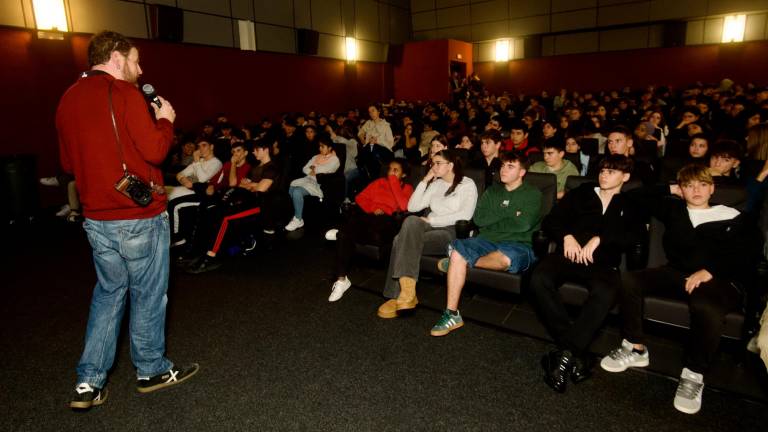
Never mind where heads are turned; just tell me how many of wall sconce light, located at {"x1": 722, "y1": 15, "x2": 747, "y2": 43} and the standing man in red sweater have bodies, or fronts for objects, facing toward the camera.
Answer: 1

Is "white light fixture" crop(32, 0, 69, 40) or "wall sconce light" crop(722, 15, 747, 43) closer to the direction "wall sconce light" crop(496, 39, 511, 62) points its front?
the white light fixture

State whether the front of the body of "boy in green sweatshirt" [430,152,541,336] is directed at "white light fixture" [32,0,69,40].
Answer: no

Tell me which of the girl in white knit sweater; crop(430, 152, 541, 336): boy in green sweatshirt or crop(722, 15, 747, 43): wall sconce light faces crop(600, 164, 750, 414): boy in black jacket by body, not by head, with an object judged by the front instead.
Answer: the wall sconce light

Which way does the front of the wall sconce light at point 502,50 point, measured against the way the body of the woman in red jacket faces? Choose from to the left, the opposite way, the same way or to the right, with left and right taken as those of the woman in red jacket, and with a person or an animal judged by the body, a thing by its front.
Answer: the same way

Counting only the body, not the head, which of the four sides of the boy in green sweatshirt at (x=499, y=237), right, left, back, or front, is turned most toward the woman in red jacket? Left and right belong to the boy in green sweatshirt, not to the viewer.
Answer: right

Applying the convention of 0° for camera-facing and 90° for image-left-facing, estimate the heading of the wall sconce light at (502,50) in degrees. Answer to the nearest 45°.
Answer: approximately 45°

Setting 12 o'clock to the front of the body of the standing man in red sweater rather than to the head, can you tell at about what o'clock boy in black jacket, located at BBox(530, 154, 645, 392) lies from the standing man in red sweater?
The boy in black jacket is roughly at 2 o'clock from the standing man in red sweater.

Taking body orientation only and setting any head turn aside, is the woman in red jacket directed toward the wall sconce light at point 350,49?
no

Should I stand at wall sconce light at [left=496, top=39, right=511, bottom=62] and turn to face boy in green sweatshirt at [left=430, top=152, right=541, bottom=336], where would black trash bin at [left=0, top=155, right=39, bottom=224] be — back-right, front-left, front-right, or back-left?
front-right

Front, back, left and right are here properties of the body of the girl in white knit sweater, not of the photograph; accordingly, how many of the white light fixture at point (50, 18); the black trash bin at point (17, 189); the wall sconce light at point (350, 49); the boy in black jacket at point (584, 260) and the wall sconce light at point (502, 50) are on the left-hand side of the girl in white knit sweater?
1

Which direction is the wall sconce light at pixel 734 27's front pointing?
toward the camera

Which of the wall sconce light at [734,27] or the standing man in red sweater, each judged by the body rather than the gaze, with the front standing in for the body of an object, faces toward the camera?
the wall sconce light

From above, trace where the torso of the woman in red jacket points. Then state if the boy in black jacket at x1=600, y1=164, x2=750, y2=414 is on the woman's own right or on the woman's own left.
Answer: on the woman's own left

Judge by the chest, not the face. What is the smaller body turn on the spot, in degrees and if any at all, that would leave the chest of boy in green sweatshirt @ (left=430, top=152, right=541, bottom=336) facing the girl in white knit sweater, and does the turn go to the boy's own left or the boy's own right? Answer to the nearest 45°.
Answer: approximately 45° to the boy's own right

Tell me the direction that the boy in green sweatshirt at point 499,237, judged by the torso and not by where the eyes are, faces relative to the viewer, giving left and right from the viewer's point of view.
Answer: facing the viewer and to the left of the viewer

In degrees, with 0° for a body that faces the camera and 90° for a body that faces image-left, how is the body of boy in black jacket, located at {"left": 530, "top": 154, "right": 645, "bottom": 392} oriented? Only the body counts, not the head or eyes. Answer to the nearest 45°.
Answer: approximately 45°

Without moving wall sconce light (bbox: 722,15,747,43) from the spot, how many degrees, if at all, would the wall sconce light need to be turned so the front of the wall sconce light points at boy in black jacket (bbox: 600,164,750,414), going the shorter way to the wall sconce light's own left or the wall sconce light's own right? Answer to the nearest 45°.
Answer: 0° — it already faces them

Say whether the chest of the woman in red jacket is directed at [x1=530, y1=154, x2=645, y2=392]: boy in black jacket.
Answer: no
